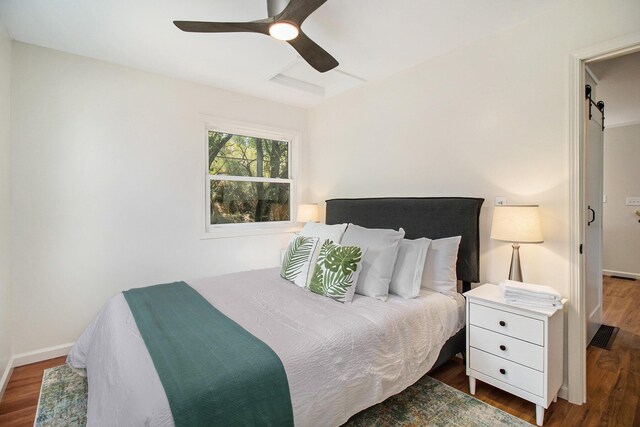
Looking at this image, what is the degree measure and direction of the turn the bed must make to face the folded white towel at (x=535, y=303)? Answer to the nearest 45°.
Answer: approximately 135° to its left

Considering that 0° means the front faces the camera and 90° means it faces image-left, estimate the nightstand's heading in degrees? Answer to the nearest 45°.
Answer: approximately 45°

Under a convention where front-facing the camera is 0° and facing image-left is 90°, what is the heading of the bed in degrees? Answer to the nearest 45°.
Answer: approximately 45°
